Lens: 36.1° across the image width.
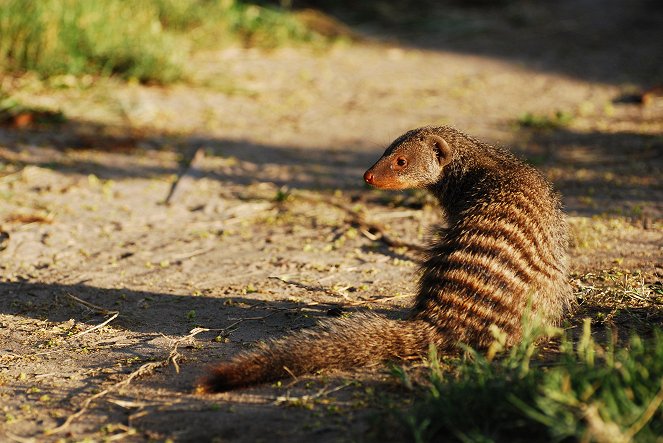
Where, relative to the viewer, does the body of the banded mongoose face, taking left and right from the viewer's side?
facing away from the viewer and to the right of the viewer

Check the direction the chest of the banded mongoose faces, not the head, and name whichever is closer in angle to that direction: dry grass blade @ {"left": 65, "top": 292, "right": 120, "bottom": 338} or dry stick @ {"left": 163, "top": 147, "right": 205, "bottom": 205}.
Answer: the dry stick

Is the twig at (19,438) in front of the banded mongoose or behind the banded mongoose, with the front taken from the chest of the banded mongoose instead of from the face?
behind

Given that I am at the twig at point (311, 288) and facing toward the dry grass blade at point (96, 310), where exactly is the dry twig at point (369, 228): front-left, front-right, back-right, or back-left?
back-right

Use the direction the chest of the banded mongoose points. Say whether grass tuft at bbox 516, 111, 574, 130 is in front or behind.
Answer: in front

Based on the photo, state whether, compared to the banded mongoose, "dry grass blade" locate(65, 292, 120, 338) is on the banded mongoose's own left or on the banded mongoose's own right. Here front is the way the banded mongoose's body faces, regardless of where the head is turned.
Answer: on the banded mongoose's own left

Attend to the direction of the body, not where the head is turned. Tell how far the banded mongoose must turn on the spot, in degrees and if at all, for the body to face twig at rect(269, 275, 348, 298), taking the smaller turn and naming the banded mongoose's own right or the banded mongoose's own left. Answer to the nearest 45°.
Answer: approximately 90° to the banded mongoose's own left

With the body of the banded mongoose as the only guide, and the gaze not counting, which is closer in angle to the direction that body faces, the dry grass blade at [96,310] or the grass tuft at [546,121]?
the grass tuft

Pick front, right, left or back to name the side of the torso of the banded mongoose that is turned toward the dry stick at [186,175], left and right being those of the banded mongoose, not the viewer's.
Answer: left
